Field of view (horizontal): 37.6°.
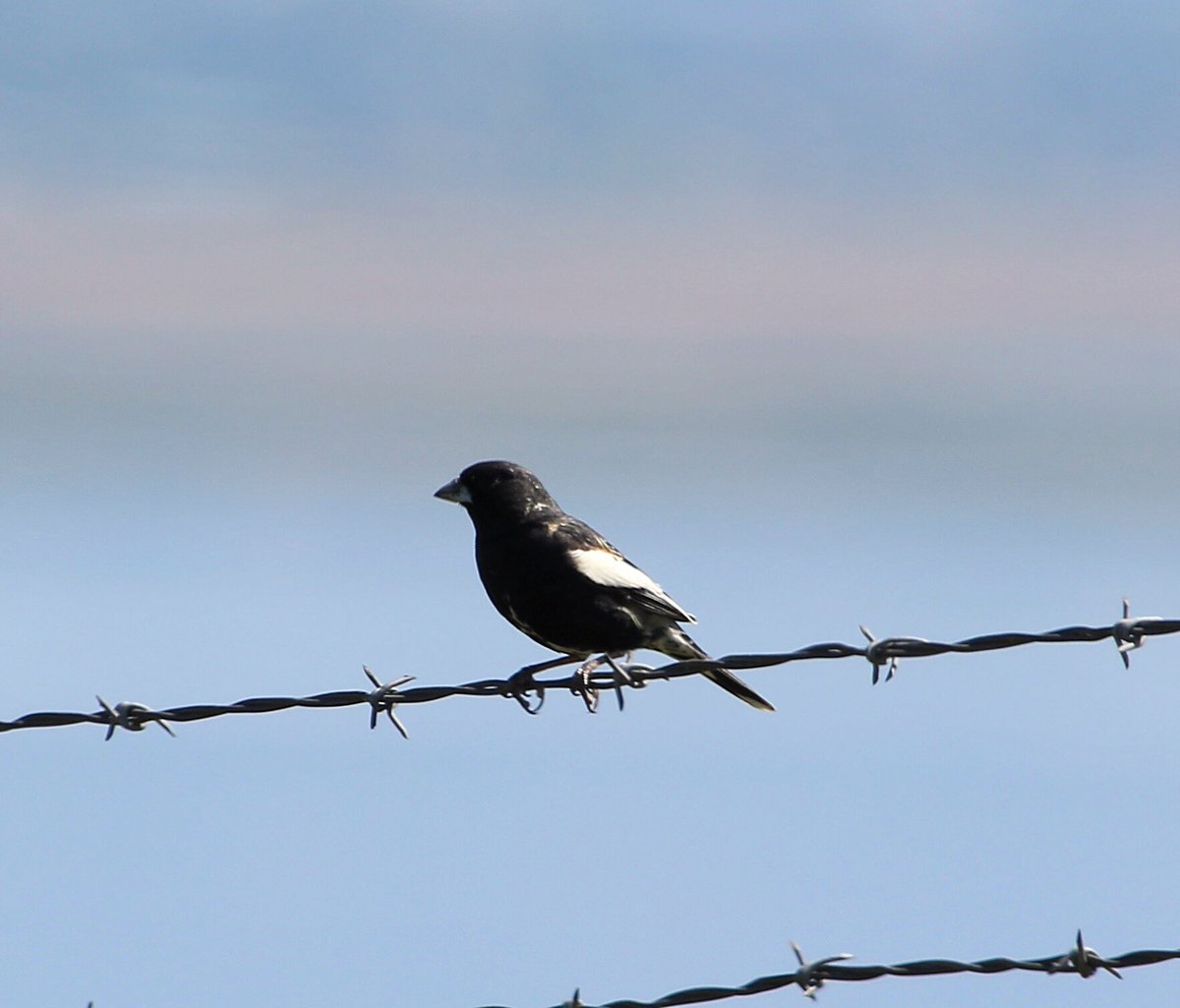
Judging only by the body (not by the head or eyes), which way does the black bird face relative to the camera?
to the viewer's left
